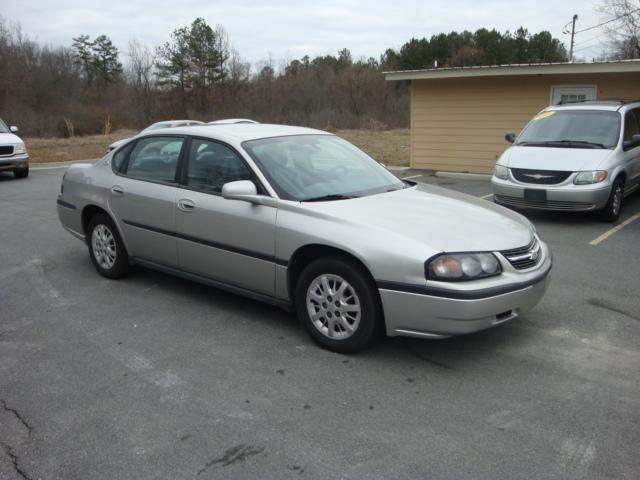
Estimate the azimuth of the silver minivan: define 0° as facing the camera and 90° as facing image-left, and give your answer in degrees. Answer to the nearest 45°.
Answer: approximately 45°

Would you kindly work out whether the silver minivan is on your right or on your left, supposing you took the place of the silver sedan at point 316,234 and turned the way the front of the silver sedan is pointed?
on your left

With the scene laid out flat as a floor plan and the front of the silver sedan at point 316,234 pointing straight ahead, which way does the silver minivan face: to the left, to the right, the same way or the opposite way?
to the right

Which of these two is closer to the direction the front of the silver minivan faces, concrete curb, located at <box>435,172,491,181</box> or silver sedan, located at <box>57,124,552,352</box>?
the silver sedan

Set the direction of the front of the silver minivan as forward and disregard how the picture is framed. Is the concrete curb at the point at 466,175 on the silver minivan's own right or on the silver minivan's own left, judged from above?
on the silver minivan's own right

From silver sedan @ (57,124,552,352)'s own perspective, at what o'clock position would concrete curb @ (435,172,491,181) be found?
The concrete curb is roughly at 8 o'clock from the silver sedan.
